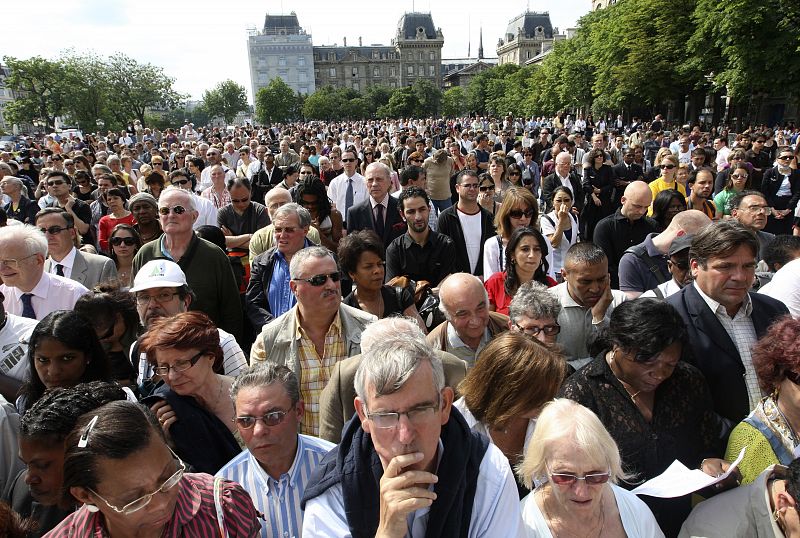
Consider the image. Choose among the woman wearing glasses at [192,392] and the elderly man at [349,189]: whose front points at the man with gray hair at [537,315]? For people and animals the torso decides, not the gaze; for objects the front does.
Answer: the elderly man

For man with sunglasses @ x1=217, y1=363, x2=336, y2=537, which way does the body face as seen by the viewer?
toward the camera

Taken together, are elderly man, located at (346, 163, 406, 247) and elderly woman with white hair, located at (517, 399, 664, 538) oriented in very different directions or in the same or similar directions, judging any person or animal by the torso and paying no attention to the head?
same or similar directions

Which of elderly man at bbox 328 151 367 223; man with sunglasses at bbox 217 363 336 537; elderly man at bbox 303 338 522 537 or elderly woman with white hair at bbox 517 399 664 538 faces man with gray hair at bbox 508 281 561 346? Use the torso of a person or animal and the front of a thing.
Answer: elderly man at bbox 328 151 367 223

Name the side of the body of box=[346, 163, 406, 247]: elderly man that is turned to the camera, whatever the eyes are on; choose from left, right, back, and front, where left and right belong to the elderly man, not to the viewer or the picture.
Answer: front

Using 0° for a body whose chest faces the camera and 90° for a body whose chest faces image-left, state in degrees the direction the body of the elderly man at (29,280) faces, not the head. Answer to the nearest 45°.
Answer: approximately 45°

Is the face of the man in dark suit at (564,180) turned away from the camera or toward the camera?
toward the camera

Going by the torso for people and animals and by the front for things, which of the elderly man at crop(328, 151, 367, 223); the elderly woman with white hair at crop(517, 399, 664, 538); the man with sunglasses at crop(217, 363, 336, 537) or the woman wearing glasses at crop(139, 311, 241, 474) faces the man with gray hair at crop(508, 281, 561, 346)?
the elderly man

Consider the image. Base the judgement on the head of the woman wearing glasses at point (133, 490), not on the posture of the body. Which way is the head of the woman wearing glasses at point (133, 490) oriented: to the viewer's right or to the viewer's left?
to the viewer's right

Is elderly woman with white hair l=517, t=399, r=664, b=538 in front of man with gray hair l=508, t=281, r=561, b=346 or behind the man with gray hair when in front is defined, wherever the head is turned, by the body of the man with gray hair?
in front

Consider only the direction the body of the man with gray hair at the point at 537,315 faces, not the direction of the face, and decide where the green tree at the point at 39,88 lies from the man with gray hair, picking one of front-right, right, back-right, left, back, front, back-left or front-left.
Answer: back

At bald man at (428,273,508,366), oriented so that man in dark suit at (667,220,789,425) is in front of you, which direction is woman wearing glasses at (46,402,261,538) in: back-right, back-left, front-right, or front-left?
back-right

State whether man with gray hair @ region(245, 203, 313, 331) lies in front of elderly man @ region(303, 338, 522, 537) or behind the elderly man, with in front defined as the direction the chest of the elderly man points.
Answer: behind

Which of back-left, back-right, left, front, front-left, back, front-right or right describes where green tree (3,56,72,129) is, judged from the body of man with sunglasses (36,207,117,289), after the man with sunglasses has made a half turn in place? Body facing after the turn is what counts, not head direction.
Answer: front-left

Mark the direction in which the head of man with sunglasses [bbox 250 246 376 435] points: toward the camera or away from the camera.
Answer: toward the camera

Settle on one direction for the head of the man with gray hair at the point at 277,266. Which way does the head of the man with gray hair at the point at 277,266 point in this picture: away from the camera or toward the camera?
toward the camera

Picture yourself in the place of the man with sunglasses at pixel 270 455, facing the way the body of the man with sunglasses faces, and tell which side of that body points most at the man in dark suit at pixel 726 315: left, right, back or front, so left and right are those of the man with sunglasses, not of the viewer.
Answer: left

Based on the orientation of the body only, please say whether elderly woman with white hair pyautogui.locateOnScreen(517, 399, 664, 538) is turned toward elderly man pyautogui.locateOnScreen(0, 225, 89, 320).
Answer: no

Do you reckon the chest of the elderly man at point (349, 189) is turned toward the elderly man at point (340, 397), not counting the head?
yes

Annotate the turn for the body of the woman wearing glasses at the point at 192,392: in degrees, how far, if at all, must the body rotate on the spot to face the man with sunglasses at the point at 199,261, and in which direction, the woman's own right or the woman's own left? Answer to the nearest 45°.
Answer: approximately 135° to the woman's own right

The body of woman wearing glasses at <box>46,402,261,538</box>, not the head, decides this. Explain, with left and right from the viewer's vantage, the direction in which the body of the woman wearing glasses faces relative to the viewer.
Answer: facing the viewer and to the right of the viewer

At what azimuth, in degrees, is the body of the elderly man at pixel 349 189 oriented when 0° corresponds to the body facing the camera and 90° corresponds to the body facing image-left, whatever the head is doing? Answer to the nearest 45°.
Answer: approximately 0°

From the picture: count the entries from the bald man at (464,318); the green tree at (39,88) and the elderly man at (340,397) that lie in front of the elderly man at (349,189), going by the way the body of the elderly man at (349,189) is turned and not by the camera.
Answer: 2
